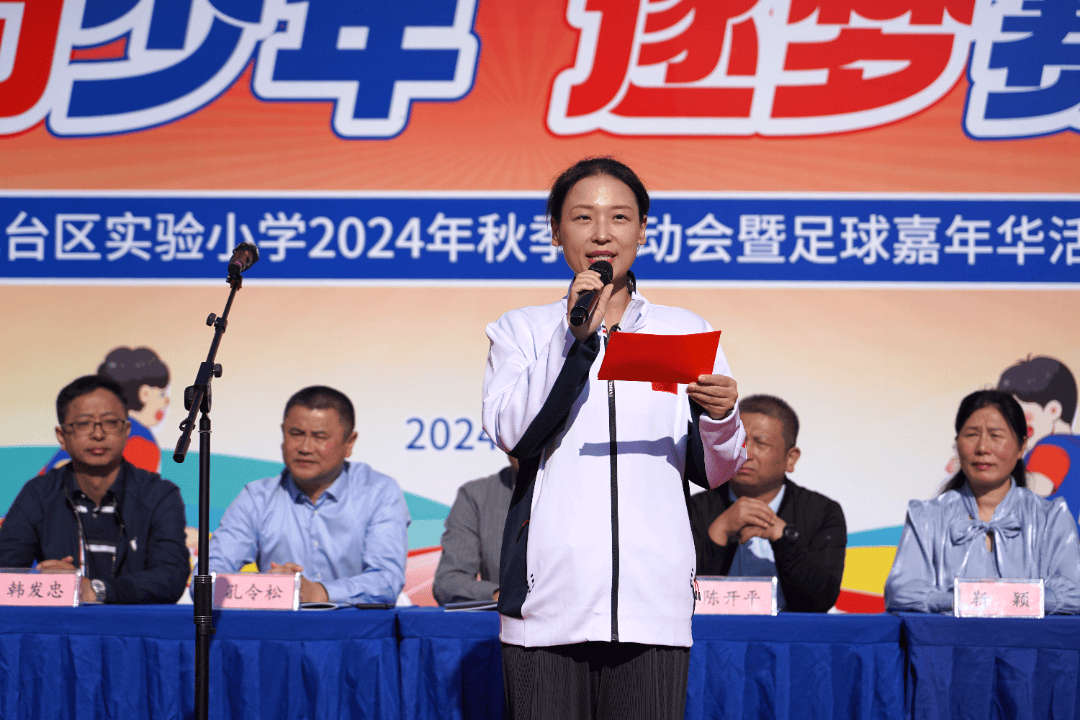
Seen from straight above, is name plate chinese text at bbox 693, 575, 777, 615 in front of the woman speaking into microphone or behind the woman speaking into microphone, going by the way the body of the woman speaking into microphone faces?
behind

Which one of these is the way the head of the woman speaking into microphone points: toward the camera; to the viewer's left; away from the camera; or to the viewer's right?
toward the camera

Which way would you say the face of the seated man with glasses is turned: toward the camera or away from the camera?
toward the camera

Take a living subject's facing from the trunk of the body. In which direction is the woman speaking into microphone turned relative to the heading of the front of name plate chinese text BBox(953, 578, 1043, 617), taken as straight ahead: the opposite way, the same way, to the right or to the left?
the same way

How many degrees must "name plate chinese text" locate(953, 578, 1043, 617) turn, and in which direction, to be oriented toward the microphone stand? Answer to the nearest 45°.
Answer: approximately 45° to its right

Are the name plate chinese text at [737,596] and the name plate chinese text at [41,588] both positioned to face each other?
no

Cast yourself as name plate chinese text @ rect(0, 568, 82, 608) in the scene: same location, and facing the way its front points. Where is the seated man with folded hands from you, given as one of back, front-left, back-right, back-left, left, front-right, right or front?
left

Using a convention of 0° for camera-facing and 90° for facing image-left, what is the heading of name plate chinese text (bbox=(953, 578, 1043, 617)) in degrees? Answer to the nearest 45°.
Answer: approximately 0°

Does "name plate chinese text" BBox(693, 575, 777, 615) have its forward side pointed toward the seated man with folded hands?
no

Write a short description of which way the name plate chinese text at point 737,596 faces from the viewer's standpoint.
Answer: facing the viewer

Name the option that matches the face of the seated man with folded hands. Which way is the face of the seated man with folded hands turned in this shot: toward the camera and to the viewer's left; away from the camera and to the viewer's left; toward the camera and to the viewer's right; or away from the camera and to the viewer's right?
toward the camera and to the viewer's left

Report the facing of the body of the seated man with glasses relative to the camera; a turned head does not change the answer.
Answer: toward the camera

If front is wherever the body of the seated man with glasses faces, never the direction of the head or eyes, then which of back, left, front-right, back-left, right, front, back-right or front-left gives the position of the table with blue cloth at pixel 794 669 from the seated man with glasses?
front-left

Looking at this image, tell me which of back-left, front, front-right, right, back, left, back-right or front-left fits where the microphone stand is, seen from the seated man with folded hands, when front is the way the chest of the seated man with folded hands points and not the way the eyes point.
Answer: front

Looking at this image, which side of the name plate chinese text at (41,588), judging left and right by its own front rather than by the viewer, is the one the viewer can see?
front

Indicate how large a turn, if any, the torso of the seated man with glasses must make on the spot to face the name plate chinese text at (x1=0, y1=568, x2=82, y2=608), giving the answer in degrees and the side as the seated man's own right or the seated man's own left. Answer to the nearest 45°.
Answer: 0° — they already face it
